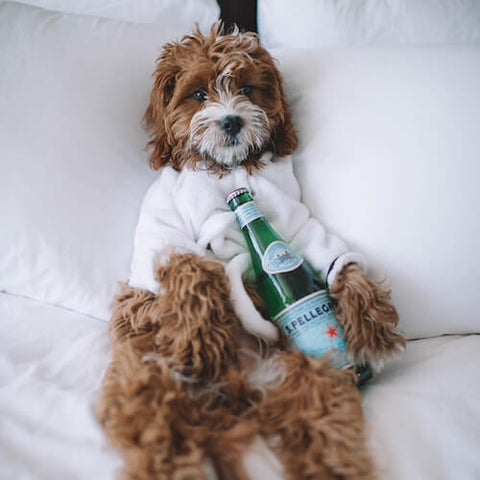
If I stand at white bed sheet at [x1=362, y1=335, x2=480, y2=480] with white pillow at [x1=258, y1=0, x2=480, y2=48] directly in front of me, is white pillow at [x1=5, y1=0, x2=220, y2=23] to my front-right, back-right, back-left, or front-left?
front-left

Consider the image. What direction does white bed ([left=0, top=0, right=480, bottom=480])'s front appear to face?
toward the camera
